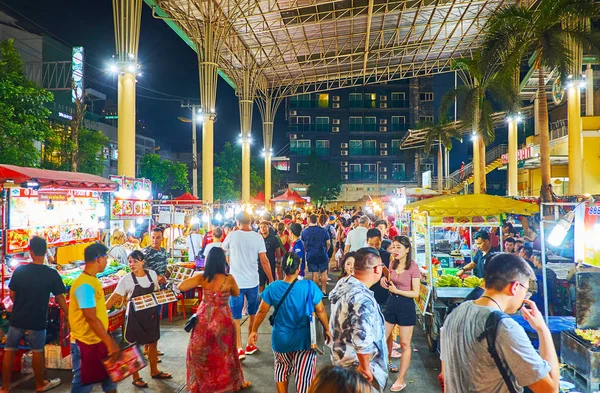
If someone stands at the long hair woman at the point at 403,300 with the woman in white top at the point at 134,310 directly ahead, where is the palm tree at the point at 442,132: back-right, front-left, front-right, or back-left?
back-right

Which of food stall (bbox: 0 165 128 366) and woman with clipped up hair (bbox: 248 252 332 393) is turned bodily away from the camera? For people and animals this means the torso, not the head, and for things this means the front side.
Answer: the woman with clipped up hair

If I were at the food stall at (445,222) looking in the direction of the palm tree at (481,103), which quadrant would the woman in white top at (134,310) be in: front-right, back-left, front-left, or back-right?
back-left

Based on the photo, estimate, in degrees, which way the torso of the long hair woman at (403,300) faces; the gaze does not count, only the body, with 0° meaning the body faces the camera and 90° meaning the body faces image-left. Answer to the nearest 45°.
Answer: approximately 45°

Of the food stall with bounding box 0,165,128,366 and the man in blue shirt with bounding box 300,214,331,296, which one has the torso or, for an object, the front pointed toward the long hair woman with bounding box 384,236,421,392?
the food stall

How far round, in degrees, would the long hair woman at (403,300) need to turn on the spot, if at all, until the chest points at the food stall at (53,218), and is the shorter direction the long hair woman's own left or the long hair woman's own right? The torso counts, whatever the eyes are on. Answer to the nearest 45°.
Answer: approximately 45° to the long hair woman's own right

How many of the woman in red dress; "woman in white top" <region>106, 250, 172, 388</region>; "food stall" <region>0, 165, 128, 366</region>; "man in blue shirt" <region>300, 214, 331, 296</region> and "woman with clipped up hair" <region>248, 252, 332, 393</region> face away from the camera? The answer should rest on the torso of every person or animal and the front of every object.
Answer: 3

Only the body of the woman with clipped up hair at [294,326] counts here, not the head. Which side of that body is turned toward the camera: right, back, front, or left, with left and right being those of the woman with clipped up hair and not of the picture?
back

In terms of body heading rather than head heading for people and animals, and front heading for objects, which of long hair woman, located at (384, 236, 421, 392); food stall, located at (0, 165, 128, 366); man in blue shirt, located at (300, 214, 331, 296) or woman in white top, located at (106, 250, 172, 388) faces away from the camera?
the man in blue shirt

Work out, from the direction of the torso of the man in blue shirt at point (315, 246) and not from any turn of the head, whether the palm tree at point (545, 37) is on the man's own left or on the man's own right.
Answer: on the man's own right

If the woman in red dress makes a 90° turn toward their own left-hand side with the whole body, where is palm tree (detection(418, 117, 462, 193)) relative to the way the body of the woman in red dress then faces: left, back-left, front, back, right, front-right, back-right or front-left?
back-right

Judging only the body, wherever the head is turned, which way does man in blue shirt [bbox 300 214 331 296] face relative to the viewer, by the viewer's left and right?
facing away from the viewer

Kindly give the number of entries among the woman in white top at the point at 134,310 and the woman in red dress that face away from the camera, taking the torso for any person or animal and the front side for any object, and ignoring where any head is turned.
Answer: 1

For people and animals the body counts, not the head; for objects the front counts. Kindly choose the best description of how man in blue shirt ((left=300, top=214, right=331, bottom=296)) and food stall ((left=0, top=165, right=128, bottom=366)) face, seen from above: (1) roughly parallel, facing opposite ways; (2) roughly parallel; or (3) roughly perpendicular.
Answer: roughly perpendicular

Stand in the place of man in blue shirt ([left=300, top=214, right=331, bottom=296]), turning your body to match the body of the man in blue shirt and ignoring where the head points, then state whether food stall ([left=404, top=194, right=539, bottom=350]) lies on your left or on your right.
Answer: on your right

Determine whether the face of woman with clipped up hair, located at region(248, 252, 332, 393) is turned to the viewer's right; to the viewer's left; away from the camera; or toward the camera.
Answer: away from the camera

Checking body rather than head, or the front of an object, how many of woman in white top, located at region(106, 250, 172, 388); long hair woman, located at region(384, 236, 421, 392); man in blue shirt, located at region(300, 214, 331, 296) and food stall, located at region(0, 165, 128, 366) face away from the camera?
1

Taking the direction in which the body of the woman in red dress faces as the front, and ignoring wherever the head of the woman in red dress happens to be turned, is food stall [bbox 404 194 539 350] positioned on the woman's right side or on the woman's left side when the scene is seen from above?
on the woman's right side
